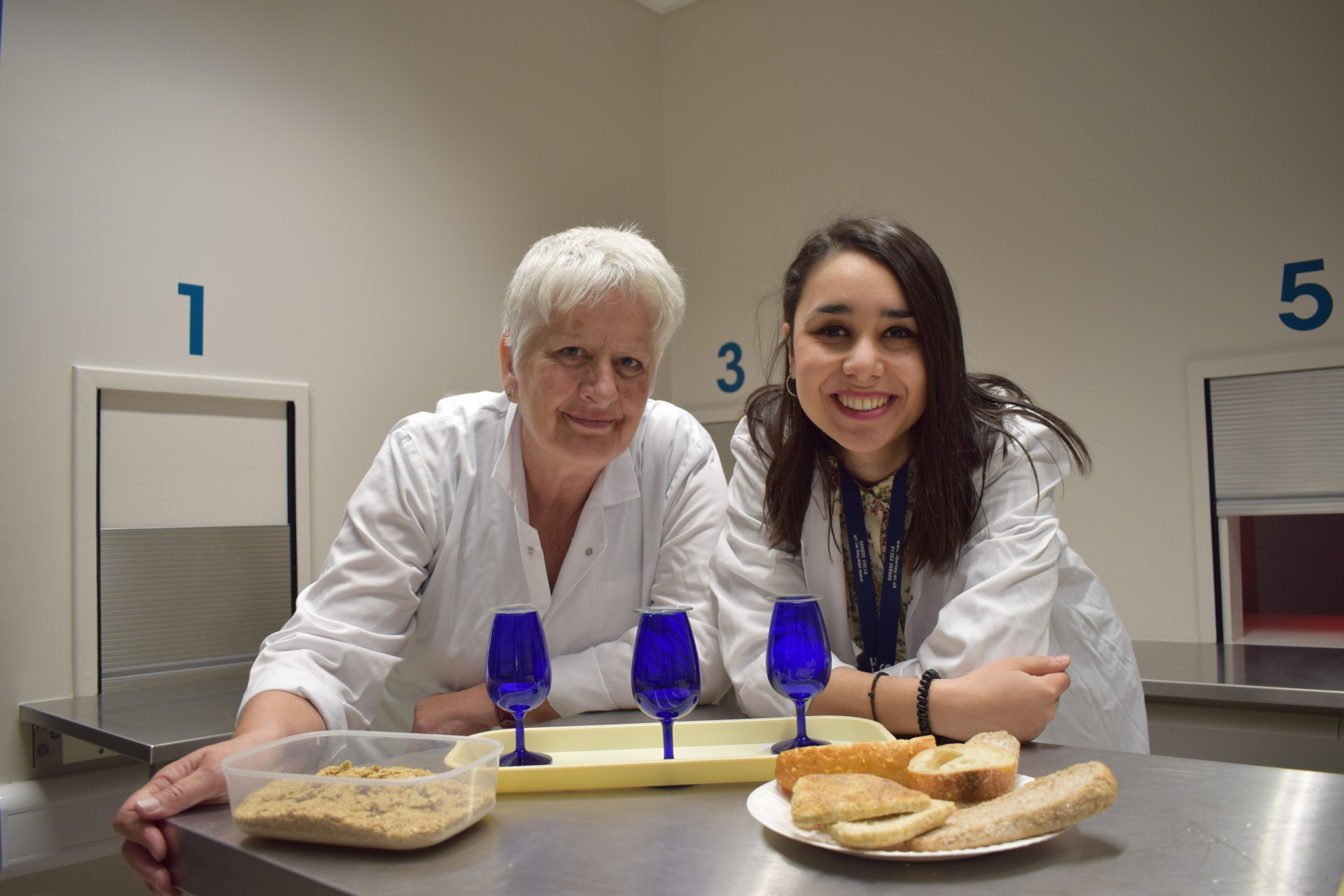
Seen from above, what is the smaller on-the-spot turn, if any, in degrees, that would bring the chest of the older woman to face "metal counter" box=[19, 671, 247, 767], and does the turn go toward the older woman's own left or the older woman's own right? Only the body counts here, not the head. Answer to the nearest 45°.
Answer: approximately 135° to the older woman's own right

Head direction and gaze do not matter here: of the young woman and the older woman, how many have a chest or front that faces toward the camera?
2

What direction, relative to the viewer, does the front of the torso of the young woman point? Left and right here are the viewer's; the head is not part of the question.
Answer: facing the viewer

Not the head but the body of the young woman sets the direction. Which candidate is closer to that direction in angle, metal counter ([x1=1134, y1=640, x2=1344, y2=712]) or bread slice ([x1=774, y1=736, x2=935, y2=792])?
the bread slice

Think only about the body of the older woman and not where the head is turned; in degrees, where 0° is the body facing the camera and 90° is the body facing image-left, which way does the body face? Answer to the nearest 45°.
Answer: approximately 0°

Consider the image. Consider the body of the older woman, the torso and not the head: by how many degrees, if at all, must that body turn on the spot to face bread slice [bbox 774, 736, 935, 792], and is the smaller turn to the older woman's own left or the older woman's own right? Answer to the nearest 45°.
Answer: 0° — they already face it

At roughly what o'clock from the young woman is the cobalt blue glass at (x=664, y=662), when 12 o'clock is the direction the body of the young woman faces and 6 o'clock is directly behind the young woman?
The cobalt blue glass is roughly at 1 o'clock from the young woman.

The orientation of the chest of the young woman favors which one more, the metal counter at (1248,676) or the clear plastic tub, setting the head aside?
the clear plastic tub

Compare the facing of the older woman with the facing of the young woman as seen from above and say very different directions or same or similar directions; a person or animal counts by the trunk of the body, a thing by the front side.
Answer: same or similar directions

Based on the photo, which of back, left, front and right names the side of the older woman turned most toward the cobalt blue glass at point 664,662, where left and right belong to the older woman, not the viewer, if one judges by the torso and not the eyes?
front

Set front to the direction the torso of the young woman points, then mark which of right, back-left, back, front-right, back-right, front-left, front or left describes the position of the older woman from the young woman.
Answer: right

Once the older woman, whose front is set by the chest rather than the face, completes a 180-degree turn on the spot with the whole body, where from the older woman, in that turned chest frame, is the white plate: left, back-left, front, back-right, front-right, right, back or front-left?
back

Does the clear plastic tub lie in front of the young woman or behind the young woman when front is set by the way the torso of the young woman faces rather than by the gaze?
in front

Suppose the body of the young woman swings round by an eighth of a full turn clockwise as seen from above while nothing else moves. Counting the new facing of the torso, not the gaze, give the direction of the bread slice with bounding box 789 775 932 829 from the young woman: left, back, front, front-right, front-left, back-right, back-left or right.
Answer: front-left
